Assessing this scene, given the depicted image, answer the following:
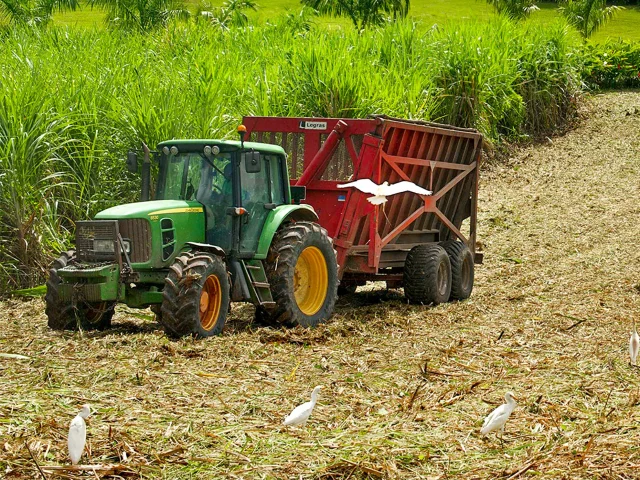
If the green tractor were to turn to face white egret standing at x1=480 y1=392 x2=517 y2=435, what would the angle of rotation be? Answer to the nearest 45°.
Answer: approximately 45° to its left

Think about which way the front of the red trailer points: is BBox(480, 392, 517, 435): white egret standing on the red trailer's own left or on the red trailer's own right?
on the red trailer's own left

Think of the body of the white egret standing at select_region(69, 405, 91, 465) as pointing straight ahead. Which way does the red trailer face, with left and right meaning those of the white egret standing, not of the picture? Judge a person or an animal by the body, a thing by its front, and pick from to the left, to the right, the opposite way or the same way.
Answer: the opposite way

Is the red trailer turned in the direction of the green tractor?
yes

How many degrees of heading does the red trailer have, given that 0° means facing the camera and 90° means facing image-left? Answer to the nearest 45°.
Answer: approximately 45°

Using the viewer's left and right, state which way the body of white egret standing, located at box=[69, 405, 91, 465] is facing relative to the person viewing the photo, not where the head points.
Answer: facing away from the viewer and to the right of the viewer

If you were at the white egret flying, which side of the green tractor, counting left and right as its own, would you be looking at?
back

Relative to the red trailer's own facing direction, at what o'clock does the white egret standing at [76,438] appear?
The white egret standing is roughly at 11 o'clock from the red trailer.

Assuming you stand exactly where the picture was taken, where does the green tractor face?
facing the viewer and to the left of the viewer

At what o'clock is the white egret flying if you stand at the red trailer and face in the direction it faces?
The white egret flying is roughly at 11 o'clock from the red trailer.

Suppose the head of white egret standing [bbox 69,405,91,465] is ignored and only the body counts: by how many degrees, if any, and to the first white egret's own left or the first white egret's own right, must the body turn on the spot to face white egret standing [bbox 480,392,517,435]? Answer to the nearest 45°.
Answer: approximately 45° to the first white egret's own right

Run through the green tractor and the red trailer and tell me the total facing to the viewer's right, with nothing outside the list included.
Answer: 0

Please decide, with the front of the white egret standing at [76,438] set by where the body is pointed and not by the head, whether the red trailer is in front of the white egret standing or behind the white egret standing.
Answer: in front

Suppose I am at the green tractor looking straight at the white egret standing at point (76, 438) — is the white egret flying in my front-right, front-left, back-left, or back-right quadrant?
back-left
